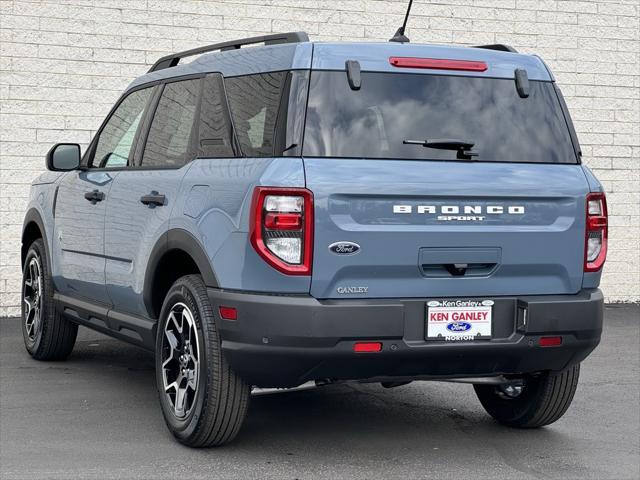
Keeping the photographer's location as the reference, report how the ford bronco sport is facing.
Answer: facing away from the viewer and to the left of the viewer
